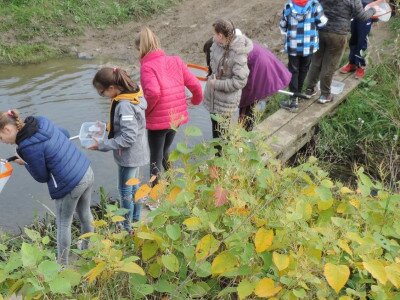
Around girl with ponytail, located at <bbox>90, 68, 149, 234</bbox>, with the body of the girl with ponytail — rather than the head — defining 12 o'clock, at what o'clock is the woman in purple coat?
The woman in purple coat is roughly at 5 o'clock from the girl with ponytail.

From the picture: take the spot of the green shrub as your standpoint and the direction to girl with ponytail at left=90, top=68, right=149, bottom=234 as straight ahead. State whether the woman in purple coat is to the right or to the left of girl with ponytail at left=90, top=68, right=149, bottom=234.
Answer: right

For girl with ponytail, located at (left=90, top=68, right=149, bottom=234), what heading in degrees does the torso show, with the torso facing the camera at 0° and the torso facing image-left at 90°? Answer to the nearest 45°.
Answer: approximately 90°

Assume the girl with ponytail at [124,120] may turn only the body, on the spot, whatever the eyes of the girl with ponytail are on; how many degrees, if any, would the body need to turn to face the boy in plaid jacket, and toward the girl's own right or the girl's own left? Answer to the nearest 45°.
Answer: approximately 135° to the girl's own right

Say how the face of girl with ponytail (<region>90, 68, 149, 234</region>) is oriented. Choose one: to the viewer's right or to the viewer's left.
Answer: to the viewer's left

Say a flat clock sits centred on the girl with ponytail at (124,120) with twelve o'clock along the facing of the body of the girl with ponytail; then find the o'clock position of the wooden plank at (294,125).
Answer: The wooden plank is roughly at 5 o'clock from the girl with ponytail.

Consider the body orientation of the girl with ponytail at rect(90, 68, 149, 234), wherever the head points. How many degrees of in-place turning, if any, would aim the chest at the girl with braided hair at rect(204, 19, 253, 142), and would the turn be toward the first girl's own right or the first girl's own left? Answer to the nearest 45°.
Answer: approximately 135° to the first girl's own right
